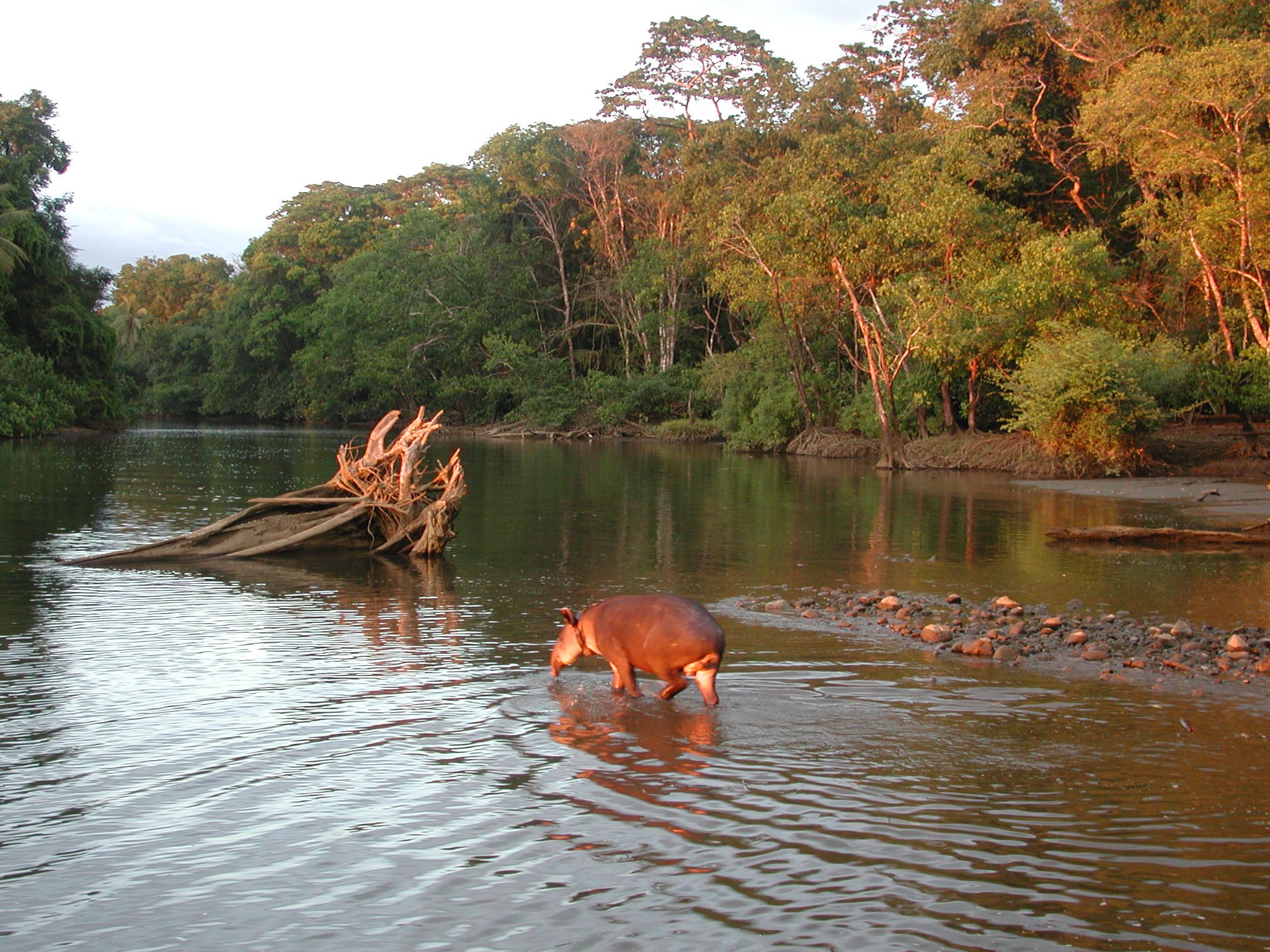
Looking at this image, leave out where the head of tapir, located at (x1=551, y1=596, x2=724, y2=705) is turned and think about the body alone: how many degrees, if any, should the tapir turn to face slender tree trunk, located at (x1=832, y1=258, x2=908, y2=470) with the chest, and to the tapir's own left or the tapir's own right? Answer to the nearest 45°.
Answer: approximately 90° to the tapir's own right

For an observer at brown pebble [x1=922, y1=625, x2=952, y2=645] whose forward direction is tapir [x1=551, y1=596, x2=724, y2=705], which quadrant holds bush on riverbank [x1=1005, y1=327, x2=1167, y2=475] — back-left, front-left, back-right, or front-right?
back-right

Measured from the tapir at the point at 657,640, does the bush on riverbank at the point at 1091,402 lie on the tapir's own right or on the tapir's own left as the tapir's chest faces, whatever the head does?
on the tapir's own right

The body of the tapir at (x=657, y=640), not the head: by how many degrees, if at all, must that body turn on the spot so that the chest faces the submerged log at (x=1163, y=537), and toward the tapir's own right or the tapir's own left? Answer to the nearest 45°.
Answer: approximately 135° to the tapir's own right

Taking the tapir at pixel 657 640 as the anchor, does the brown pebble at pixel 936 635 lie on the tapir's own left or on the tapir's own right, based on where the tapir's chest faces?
on the tapir's own right

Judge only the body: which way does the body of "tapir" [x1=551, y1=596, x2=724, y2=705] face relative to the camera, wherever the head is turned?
to the viewer's left

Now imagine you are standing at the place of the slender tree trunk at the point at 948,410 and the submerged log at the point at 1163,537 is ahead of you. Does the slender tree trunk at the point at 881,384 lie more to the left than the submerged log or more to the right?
right

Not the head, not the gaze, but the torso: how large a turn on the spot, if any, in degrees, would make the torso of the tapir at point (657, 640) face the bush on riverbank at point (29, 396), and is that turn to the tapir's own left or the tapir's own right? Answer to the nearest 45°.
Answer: approximately 45° to the tapir's own right

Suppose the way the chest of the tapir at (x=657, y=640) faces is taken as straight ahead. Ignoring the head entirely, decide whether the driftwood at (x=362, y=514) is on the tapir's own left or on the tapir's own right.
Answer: on the tapir's own right

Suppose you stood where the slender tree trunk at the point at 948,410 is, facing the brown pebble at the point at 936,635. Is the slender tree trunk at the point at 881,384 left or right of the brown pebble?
right
